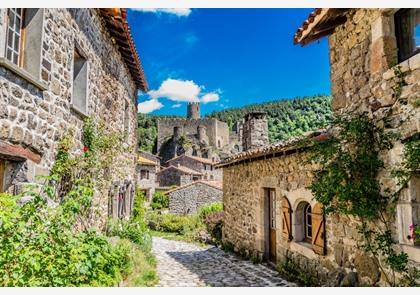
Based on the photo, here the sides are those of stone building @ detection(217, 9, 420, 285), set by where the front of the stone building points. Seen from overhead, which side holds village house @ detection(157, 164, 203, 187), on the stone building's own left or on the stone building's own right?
on the stone building's own right

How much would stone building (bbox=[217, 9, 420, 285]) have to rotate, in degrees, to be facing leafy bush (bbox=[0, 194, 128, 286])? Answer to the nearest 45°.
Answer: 0° — it already faces it

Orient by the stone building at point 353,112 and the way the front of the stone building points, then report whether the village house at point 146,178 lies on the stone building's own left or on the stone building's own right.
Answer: on the stone building's own right

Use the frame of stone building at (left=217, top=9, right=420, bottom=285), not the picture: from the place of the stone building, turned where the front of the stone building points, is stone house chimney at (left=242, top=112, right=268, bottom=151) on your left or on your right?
on your right

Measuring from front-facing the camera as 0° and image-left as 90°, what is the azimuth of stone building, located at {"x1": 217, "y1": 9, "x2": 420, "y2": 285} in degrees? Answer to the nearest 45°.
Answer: approximately 45°

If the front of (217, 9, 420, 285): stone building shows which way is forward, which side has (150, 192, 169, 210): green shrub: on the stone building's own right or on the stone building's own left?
on the stone building's own right

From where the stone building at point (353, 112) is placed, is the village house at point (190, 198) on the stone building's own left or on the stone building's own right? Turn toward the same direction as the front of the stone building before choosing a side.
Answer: on the stone building's own right

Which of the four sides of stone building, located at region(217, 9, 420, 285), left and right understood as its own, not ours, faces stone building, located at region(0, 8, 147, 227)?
front
